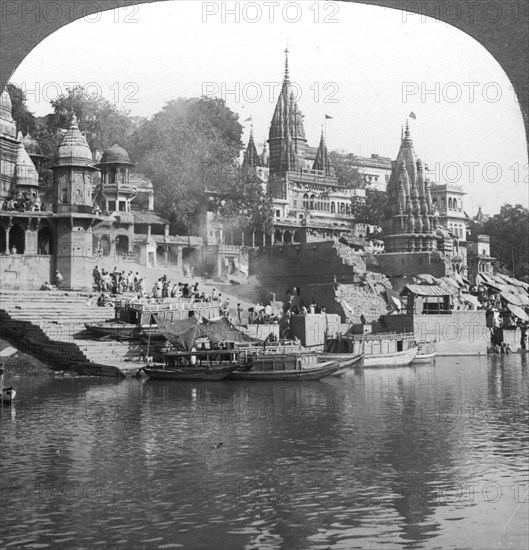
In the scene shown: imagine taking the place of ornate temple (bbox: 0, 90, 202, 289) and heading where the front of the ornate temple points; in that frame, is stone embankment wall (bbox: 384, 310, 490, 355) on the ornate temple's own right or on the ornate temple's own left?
on the ornate temple's own left

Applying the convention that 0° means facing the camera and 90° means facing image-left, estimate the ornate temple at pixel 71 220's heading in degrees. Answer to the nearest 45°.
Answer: approximately 315°

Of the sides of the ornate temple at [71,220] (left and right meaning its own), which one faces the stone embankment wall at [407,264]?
left

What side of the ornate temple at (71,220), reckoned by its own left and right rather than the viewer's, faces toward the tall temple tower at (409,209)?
left
